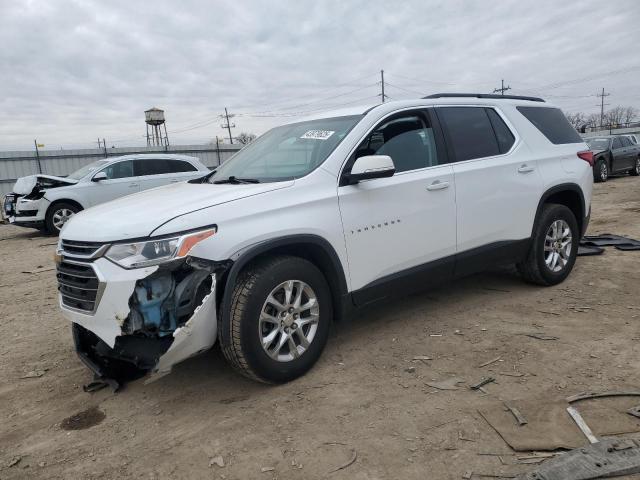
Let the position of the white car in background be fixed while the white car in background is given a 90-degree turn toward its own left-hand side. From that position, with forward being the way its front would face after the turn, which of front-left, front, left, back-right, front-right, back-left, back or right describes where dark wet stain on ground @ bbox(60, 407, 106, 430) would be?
front-right

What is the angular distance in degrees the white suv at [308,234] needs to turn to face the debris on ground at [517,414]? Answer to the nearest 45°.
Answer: approximately 90° to its left

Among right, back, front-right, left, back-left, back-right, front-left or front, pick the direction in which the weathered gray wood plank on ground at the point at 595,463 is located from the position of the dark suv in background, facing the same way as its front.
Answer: front-left

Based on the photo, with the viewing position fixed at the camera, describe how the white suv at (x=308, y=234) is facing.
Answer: facing the viewer and to the left of the viewer

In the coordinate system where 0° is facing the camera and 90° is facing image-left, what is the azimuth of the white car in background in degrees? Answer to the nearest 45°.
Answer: approximately 45°

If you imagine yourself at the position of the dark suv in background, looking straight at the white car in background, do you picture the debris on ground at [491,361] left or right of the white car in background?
left

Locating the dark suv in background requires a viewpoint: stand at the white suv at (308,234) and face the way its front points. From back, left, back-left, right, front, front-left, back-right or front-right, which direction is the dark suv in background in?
back

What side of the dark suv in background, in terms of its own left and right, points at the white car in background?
front

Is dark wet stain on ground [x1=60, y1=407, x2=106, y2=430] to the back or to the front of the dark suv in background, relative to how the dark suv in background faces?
to the front

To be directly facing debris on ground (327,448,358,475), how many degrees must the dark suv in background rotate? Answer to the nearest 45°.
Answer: approximately 45° to its left

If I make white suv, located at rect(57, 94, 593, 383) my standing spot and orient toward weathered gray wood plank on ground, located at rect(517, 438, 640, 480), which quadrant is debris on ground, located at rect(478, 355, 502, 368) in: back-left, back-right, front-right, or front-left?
front-left

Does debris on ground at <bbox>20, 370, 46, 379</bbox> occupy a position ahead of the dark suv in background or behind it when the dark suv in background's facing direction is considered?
ahead
